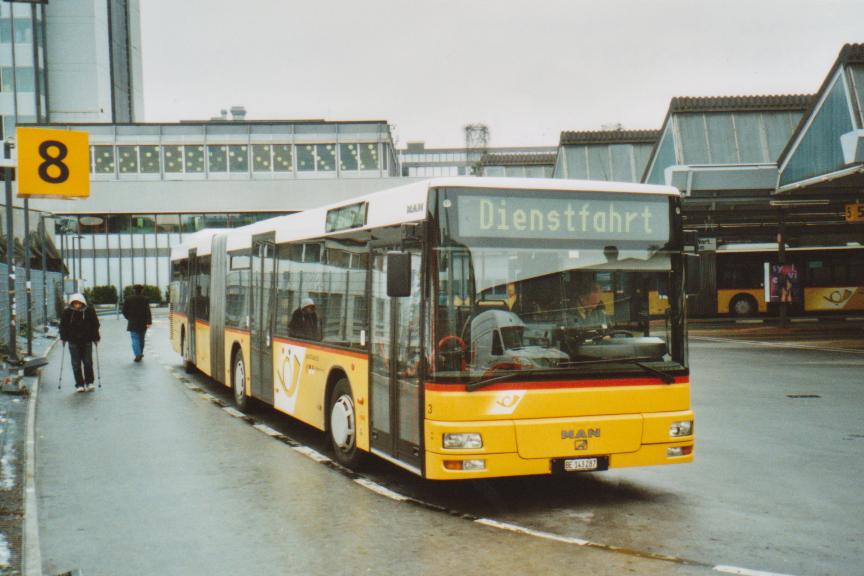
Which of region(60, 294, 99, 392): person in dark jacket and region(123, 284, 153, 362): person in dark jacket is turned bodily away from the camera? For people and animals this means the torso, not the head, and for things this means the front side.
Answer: region(123, 284, 153, 362): person in dark jacket

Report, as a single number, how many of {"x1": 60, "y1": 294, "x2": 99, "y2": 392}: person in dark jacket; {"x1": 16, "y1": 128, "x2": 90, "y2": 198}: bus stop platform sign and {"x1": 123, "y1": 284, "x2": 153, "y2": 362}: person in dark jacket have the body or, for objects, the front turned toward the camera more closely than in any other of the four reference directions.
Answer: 2

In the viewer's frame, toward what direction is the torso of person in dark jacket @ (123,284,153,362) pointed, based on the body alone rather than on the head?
away from the camera

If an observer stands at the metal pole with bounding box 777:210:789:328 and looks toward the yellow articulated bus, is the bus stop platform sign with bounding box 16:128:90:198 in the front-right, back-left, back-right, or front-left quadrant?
front-right

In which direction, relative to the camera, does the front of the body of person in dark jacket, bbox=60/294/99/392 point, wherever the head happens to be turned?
toward the camera

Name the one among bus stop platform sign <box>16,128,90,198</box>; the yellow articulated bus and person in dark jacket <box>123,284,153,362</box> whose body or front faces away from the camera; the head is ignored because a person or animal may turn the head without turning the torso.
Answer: the person in dark jacket

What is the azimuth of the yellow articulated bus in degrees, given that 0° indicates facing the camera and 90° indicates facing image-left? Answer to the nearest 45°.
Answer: approximately 315°

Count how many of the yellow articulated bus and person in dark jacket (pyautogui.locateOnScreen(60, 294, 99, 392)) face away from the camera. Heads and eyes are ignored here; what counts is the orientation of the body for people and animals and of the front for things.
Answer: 0

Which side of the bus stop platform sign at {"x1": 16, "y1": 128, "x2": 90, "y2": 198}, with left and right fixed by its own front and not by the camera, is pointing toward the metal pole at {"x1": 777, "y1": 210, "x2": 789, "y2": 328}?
left

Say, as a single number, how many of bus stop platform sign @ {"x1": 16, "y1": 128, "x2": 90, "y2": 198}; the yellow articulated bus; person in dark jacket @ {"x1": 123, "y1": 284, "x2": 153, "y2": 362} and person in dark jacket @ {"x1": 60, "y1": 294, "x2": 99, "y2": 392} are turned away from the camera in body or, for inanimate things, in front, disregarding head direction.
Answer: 1

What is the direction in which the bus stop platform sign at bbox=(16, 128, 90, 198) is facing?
toward the camera
